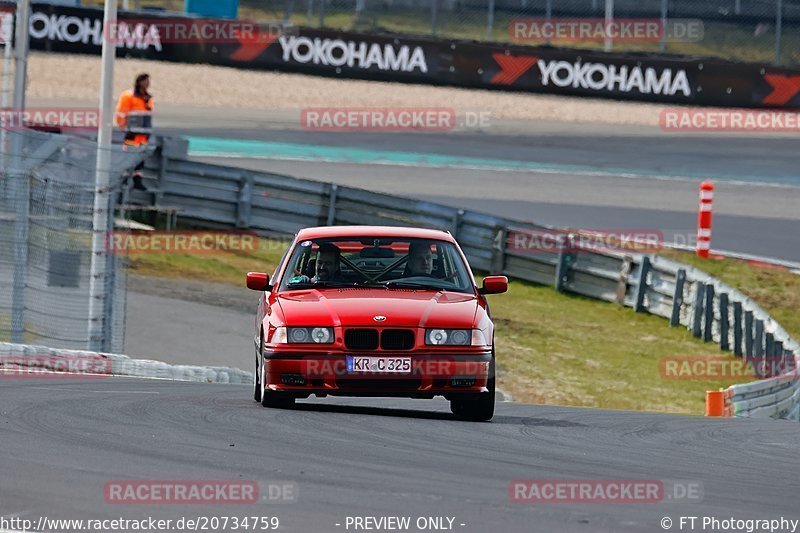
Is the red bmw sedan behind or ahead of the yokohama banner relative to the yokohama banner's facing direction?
ahead

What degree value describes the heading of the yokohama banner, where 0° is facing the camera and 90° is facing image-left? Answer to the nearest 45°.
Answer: approximately 0°

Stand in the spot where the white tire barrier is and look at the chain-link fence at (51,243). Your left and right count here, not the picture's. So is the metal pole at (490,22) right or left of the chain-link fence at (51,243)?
right

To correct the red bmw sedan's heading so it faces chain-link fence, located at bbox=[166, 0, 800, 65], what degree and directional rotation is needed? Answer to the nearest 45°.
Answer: approximately 180°

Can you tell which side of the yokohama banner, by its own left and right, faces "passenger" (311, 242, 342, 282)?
front

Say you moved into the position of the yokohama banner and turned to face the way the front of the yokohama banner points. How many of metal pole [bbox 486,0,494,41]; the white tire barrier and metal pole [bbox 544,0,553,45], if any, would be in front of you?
1

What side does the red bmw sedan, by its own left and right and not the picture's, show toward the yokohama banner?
back

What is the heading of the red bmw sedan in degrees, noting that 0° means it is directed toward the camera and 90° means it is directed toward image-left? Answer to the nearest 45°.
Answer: approximately 0°

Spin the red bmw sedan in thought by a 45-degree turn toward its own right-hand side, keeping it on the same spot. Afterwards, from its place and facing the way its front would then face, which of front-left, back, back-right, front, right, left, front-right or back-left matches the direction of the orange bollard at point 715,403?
back

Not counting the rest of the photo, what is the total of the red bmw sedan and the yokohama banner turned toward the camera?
2

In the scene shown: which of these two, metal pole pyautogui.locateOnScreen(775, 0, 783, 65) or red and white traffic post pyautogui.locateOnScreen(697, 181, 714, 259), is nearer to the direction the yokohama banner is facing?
the red and white traffic post
